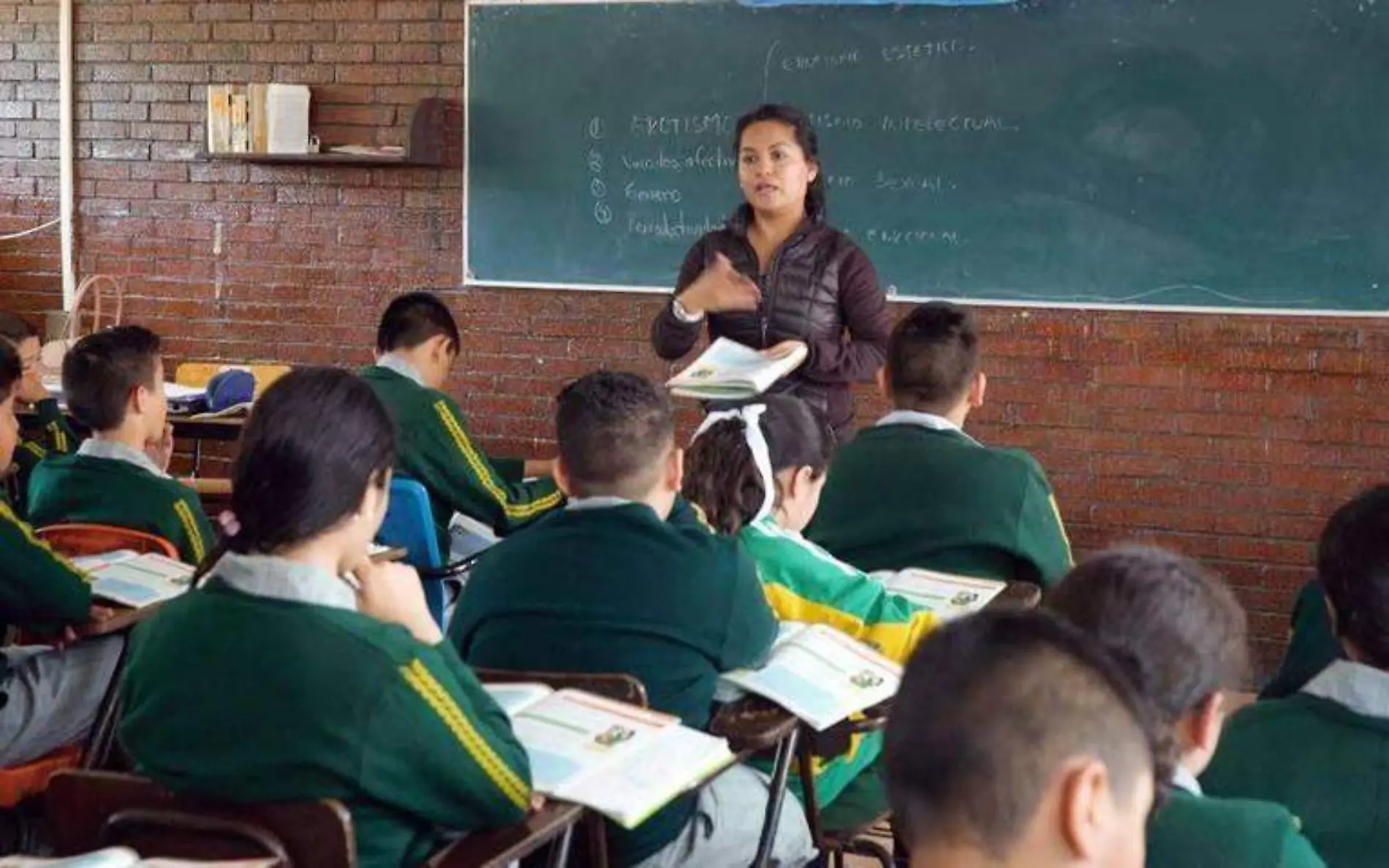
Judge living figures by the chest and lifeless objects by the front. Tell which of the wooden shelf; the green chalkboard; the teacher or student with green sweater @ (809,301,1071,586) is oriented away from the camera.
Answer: the student with green sweater

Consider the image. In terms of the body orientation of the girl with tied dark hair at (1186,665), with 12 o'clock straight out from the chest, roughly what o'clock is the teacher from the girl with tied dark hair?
The teacher is roughly at 10 o'clock from the girl with tied dark hair.

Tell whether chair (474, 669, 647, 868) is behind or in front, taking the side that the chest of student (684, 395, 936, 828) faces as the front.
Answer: behind

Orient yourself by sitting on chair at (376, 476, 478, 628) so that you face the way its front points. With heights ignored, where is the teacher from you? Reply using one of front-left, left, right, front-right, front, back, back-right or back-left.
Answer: front-right

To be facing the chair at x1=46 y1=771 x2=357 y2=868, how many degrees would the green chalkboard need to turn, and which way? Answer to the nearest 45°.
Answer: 0° — it already faces it

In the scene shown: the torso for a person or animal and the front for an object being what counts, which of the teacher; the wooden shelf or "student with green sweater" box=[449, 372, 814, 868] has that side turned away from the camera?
the student with green sweater

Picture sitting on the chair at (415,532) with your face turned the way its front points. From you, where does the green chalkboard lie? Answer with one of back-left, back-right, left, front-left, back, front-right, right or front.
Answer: front

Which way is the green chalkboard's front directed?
toward the camera

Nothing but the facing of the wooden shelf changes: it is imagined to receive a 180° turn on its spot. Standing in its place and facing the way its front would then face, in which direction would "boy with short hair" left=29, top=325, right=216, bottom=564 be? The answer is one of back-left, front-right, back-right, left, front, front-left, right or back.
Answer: back

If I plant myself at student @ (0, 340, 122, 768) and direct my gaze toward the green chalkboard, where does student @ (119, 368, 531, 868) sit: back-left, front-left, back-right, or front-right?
back-right

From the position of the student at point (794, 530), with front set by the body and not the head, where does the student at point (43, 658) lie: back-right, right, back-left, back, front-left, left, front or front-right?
back-left

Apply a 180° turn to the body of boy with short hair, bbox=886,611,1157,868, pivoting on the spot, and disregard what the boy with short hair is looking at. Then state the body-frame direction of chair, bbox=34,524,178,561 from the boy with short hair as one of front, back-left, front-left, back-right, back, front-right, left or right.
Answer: right

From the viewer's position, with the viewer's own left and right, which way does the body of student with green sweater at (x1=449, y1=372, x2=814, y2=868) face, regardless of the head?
facing away from the viewer

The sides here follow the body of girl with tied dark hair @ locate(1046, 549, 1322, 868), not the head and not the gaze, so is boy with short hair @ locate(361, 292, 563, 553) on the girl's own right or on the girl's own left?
on the girl's own left

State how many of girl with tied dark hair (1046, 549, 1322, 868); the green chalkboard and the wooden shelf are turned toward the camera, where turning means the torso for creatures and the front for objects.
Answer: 2

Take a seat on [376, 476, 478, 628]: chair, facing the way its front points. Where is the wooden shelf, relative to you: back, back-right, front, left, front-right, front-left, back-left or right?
front-left

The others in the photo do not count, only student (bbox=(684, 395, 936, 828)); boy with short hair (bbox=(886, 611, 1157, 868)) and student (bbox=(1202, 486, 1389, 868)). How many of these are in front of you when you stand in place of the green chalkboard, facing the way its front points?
3
